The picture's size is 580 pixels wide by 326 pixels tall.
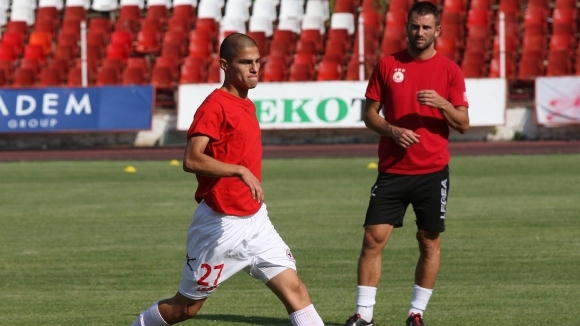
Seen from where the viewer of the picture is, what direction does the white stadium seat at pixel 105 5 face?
facing the viewer

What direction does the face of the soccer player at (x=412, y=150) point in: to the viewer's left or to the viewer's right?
to the viewer's left

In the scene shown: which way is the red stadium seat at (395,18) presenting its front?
toward the camera

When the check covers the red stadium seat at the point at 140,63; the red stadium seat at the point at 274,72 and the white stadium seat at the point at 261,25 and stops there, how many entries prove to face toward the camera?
3

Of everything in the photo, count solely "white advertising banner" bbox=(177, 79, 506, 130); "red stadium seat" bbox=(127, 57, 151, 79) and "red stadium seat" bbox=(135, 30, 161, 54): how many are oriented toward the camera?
3

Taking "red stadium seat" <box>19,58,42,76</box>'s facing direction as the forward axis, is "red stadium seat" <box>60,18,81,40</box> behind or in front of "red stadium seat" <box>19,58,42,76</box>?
behind

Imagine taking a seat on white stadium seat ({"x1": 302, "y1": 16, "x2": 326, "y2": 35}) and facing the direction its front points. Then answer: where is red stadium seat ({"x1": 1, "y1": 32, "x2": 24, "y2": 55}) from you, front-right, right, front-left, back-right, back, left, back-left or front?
right

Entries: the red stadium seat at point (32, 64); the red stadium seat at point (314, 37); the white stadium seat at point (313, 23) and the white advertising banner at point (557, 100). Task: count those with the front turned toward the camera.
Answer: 4

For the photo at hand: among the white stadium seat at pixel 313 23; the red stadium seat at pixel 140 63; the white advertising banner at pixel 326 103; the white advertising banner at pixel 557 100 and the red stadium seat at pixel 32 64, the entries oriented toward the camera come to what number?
5

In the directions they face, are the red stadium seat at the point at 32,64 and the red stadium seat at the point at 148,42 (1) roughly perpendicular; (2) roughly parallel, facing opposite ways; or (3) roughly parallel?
roughly parallel

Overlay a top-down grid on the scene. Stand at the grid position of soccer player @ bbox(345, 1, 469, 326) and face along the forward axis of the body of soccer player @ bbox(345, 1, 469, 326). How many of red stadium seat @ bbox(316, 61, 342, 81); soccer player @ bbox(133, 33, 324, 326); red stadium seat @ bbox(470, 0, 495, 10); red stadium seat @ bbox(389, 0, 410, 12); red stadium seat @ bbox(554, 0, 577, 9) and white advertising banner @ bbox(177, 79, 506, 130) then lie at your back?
5

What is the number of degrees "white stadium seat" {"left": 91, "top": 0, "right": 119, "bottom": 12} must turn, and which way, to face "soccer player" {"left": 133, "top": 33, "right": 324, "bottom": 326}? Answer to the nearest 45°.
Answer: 0° — it already faces them

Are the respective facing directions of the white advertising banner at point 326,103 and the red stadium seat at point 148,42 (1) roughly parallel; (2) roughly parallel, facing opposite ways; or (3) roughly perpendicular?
roughly parallel

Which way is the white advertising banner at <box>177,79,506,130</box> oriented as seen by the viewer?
toward the camera

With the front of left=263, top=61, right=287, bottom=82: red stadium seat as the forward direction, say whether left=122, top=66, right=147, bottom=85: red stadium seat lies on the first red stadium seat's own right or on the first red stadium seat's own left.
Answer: on the first red stadium seat's own right

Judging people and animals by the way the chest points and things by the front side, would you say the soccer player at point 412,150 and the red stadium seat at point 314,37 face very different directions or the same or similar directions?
same or similar directions

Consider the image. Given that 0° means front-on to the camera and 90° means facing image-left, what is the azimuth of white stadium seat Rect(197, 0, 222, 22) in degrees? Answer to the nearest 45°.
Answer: approximately 0°
